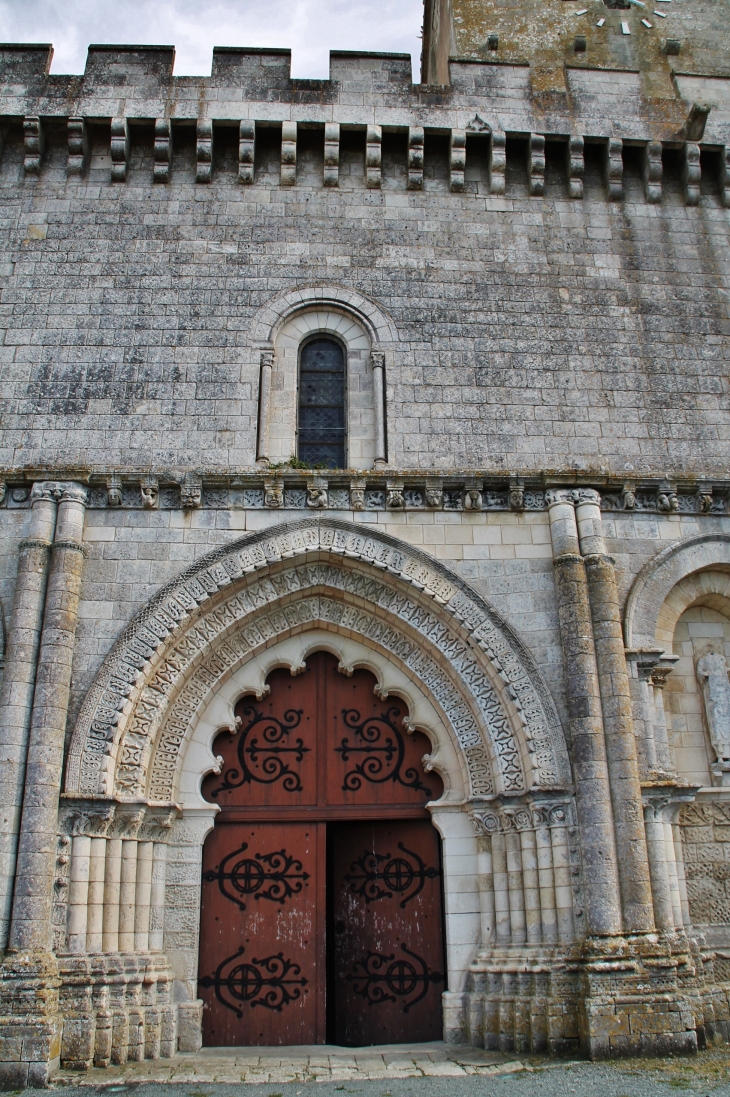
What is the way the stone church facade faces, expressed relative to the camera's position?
facing the viewer
